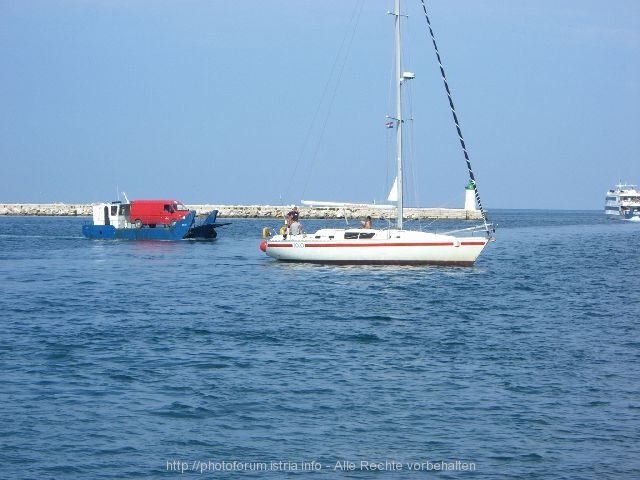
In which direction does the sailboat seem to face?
to the viewer's right
